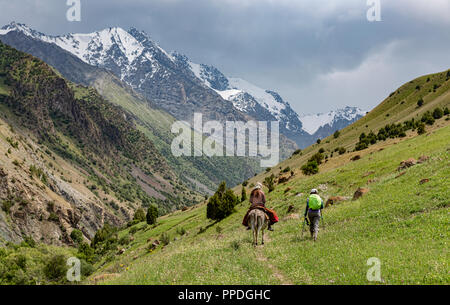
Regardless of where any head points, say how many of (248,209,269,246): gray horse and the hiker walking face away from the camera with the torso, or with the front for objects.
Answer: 2

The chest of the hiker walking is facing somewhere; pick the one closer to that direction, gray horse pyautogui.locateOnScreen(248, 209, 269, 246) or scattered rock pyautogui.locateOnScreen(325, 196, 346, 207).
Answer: the scattered rock

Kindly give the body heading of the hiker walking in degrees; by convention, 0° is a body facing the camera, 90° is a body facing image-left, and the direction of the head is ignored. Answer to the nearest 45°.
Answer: approximately 180°

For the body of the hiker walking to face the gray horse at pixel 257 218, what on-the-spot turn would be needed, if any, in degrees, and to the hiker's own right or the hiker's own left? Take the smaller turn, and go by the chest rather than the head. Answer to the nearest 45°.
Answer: approximately 90° to the hiker's own left

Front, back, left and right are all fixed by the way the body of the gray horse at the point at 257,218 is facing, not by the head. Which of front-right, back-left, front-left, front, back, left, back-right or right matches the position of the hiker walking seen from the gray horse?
right

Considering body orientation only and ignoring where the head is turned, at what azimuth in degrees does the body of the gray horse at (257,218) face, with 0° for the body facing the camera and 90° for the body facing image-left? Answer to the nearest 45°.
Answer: approximately 180°
